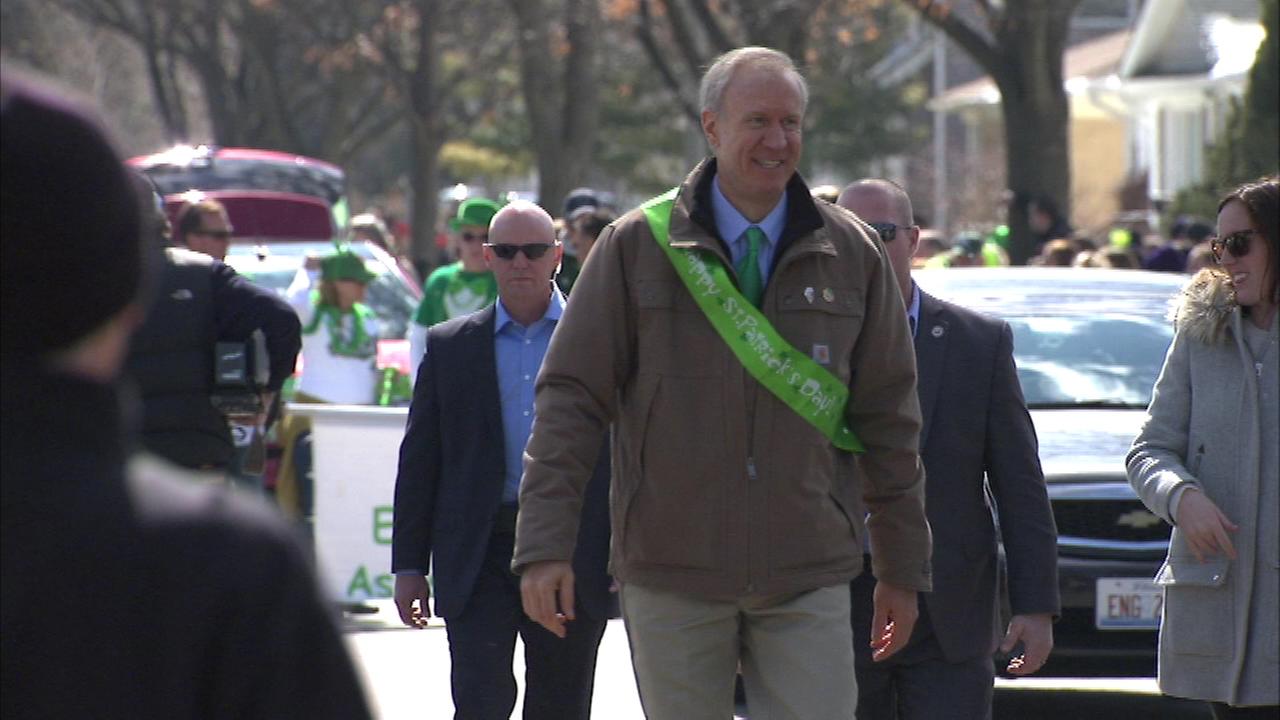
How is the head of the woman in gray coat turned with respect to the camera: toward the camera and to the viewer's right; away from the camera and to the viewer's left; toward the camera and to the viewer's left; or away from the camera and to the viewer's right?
toward the camera and to the viewer's left

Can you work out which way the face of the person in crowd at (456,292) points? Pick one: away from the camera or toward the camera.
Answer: toward the camera

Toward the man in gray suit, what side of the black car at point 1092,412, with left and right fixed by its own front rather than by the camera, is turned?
front

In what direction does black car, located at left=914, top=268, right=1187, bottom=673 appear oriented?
toward the camera

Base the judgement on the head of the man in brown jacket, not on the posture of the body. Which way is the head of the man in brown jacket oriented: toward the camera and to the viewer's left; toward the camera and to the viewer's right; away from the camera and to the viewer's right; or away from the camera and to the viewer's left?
toward the camera and to the viewer's right

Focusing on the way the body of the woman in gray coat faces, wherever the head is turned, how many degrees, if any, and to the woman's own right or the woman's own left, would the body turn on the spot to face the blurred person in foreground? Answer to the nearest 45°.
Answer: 0° — they already face them

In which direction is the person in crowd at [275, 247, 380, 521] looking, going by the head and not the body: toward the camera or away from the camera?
toward the camera

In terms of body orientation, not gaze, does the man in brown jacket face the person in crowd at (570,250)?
no

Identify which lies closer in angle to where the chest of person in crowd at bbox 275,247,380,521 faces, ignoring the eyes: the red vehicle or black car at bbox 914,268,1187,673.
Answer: the black car

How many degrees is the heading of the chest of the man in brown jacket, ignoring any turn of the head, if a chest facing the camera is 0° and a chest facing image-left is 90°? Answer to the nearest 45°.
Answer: approximately 0°

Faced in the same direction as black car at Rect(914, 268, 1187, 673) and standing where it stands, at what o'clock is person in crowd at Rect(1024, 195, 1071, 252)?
The person in crowd is roughly at 6 o'clock from the black car.
